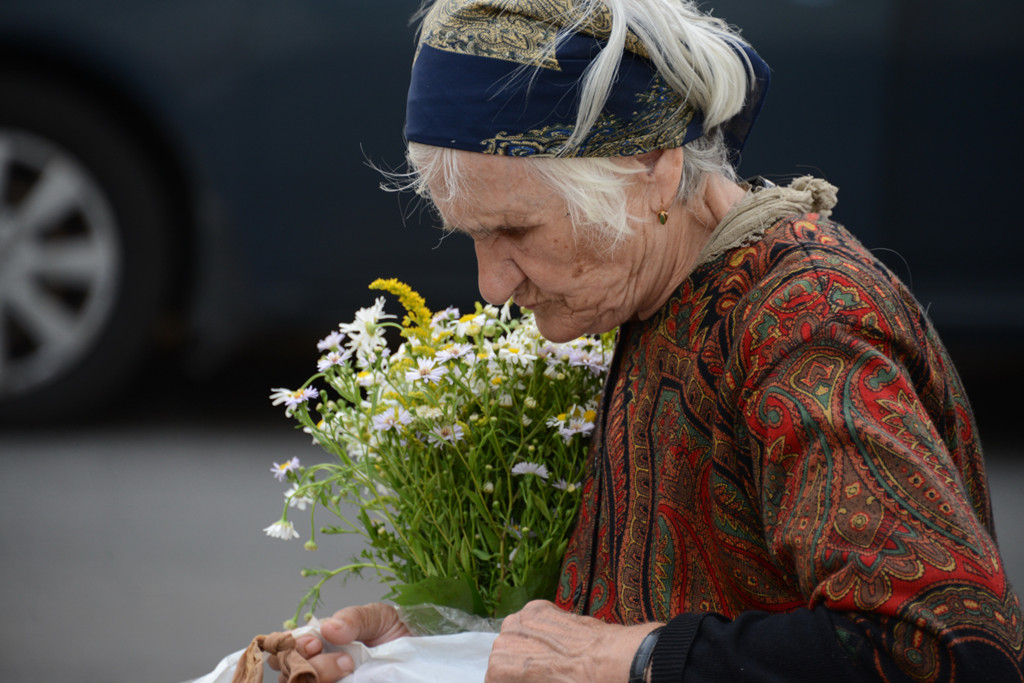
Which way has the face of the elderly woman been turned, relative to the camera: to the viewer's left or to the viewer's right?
to the viewer's left

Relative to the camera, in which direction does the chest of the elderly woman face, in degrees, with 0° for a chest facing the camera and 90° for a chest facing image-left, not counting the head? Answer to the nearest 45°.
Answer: approximately 90°
